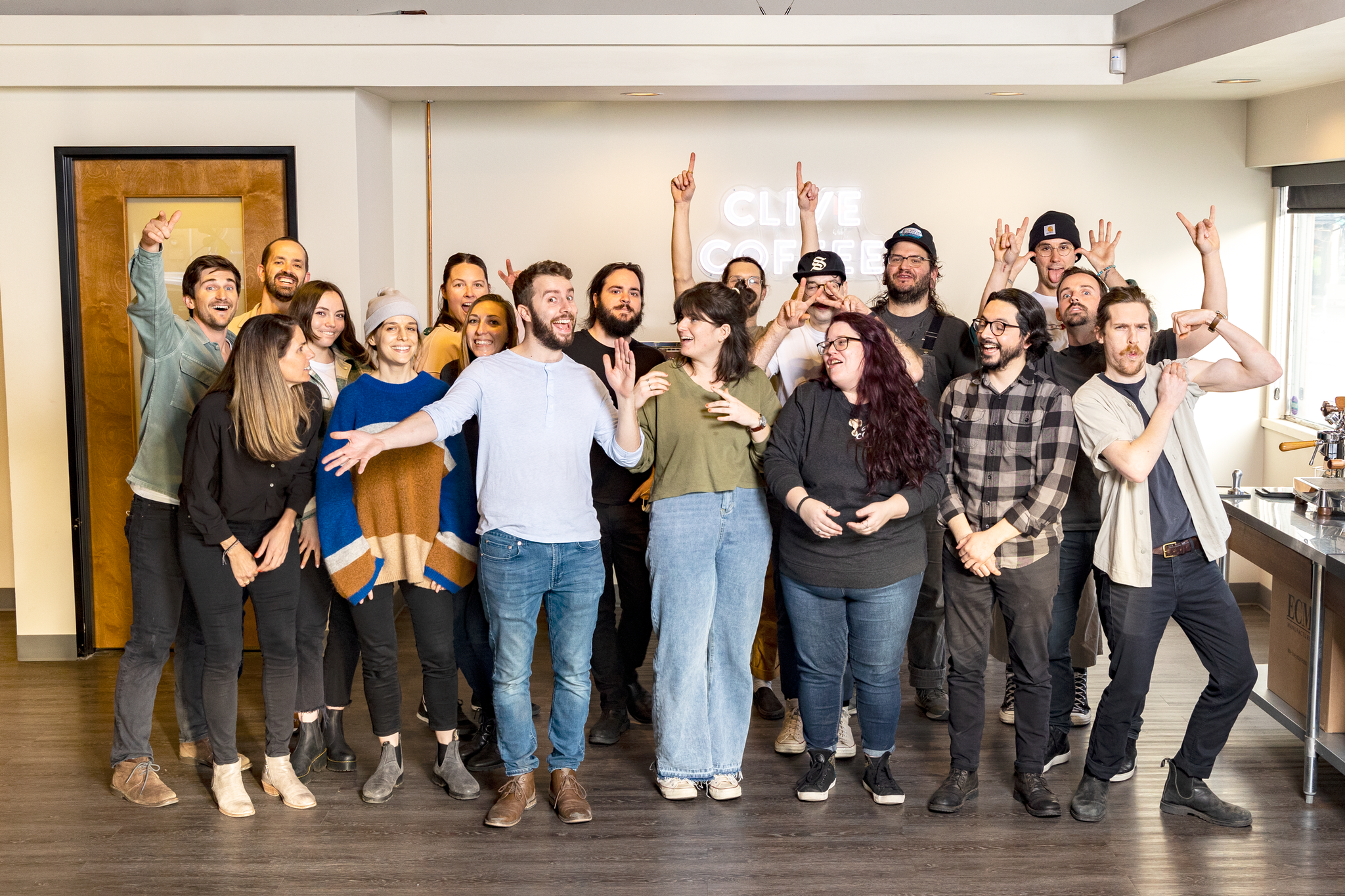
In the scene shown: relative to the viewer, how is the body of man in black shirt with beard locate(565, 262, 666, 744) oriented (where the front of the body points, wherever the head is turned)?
toward the camera

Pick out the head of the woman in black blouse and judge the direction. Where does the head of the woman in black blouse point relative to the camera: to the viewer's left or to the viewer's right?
to the viewer's right

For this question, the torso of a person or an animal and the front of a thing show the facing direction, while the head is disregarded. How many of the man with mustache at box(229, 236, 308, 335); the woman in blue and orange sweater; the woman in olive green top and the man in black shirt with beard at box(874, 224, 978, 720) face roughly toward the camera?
4

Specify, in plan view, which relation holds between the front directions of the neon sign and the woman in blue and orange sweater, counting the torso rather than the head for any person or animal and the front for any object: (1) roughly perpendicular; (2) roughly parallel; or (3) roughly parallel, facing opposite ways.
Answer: roughly parallel

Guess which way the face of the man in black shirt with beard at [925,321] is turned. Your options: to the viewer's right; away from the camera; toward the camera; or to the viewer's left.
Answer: toward the camera

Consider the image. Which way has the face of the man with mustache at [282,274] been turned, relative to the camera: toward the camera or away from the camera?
toward the camera

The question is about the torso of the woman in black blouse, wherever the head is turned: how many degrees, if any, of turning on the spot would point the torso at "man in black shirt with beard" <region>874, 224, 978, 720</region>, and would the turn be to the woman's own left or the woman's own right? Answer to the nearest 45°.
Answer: approximately 45° to the woman's own left

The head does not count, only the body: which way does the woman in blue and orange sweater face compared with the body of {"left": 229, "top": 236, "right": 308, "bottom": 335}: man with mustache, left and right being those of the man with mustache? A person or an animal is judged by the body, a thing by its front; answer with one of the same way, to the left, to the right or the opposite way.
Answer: the same way

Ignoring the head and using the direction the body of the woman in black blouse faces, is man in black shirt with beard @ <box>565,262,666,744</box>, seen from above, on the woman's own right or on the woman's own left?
on the woman's own left

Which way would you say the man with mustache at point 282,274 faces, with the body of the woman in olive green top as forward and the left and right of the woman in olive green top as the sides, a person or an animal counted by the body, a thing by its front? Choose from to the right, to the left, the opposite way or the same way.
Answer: the same way

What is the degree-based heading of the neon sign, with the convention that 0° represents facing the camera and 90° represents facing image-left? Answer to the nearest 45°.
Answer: approximately 0°

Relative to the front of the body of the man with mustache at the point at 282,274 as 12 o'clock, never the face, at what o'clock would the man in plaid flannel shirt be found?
The man in plaid flannel shirt is roughly at 10 o'clock from the man with mustache.

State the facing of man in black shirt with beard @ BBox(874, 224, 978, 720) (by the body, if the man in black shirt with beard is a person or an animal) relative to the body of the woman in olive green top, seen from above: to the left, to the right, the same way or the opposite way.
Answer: the same way

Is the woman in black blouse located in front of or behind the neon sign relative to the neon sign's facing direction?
in front

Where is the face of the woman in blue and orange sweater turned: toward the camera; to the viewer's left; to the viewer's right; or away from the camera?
toward the camera

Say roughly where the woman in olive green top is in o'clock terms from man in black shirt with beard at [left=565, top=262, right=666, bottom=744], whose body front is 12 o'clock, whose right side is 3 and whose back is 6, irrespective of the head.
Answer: The woman in olive green top is roughly at 11 o'clock from the man in black shirt with beard.

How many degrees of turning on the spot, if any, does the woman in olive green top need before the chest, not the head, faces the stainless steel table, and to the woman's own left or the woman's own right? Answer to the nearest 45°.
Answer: approximately 90° to the woman's own left

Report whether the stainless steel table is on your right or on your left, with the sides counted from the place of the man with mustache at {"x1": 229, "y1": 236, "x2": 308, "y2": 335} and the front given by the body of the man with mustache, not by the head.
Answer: on your left

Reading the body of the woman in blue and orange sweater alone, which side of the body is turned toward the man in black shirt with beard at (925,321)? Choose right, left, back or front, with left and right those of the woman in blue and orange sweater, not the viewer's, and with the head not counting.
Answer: left

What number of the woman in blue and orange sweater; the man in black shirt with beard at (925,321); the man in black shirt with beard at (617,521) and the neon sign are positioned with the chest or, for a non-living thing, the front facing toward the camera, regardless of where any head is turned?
4

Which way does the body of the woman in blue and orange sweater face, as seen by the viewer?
toward the camera

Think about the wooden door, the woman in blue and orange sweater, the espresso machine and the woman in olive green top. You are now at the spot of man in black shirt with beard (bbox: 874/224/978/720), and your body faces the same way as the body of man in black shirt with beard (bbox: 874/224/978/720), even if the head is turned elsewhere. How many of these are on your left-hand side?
1
